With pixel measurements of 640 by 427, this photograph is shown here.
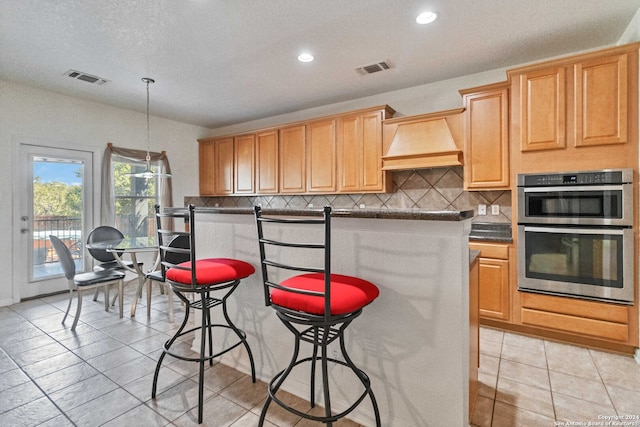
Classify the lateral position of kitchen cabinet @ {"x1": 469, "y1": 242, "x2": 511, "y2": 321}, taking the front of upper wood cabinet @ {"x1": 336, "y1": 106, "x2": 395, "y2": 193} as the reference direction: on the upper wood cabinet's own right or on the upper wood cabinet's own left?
on the upper wood cabinet's own left

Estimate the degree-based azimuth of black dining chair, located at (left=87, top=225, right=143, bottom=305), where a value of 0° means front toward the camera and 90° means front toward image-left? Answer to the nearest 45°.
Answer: approximately 315°

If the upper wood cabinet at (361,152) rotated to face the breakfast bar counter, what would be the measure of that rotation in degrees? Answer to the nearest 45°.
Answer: approximately 45° to its left

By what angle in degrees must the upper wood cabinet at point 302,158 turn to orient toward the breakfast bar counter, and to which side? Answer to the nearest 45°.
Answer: approximately 45° to its left

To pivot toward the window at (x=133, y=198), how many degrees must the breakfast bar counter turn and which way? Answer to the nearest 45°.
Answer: approximately 90° to its right

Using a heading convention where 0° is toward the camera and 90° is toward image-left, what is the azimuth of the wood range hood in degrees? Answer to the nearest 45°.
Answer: approximately 0°
